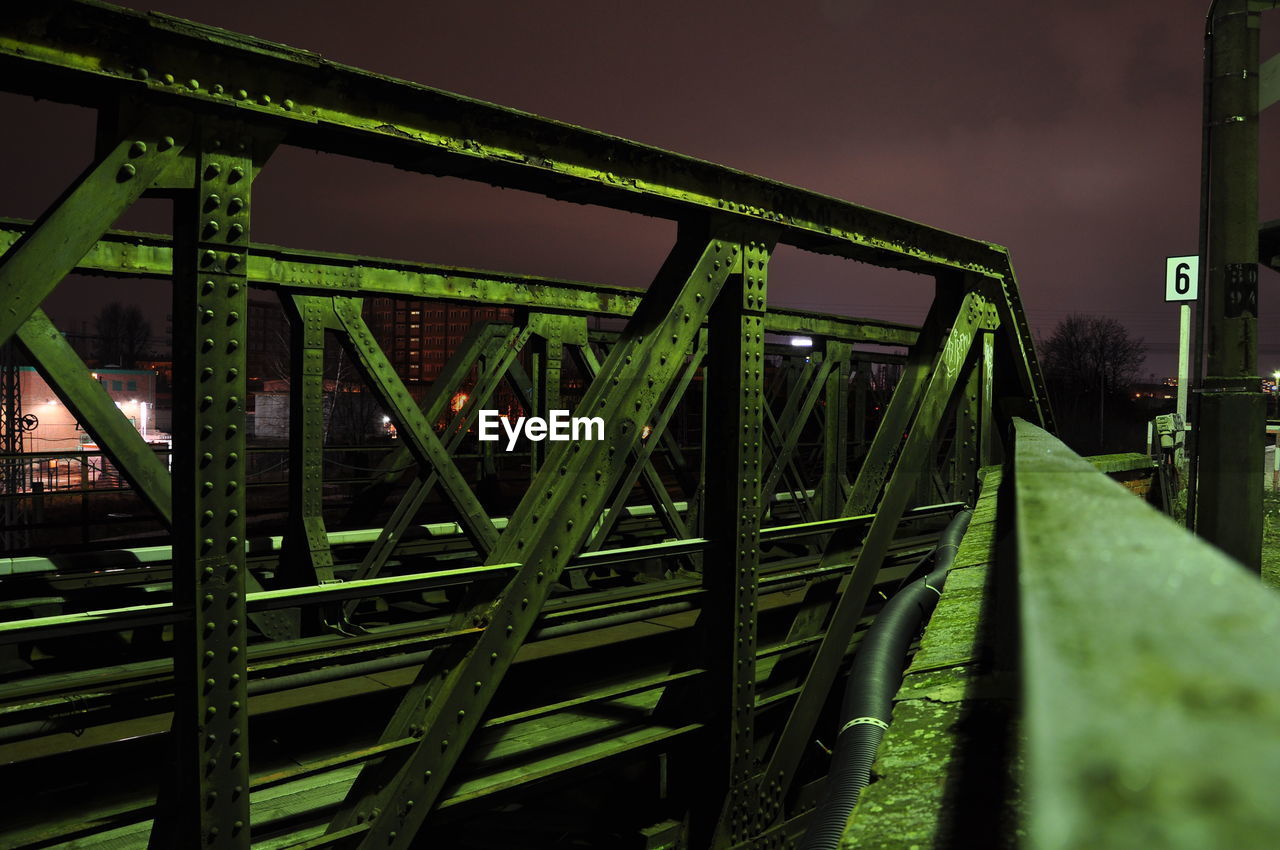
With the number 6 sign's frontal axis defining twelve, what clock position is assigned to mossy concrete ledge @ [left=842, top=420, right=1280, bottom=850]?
The mossy concrete ledge is roughly at 12 o'clock from the number 6 sign.

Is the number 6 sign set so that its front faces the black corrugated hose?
yes

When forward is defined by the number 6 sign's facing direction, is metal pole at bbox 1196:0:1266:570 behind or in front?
in front

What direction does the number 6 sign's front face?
toward the camera
